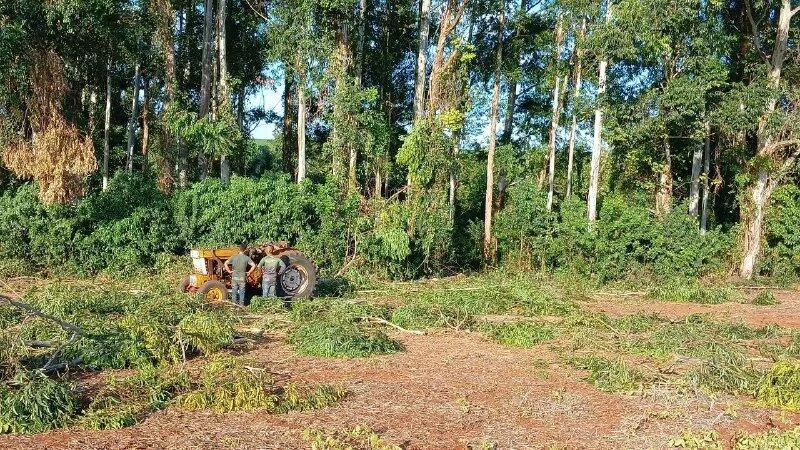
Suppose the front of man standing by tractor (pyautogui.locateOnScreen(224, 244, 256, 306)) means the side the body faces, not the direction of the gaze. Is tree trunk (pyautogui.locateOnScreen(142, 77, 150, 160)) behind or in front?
in front

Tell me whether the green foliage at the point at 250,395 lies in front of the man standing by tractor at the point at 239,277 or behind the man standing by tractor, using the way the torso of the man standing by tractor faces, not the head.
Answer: behind

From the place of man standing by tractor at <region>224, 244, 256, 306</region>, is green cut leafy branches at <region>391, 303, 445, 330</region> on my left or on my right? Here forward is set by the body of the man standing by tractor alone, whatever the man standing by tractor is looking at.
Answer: on my right

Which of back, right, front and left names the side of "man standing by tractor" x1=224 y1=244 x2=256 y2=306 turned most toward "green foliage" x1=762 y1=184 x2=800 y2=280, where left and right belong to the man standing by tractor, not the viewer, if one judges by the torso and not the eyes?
right

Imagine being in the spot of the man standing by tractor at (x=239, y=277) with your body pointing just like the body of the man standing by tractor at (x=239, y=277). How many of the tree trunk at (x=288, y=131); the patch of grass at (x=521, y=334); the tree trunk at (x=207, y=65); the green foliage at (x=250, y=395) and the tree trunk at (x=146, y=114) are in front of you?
3

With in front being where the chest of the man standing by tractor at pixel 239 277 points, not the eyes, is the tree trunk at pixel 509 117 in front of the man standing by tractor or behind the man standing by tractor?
in front

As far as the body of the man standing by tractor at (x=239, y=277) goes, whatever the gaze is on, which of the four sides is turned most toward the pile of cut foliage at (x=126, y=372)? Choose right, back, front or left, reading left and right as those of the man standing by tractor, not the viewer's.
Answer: back

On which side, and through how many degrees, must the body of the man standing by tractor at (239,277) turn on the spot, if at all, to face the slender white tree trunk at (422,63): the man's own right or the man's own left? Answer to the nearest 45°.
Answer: approximately 45° to the man's own right

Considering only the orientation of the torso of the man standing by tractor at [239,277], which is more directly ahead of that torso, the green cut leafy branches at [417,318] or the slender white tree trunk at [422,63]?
the slender white tree trunk

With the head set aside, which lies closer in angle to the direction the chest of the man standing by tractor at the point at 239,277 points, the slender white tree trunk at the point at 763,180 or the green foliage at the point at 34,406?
the slender white tree trunk

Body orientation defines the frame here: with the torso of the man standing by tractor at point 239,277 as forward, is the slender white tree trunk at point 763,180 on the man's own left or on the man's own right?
on the man's own right

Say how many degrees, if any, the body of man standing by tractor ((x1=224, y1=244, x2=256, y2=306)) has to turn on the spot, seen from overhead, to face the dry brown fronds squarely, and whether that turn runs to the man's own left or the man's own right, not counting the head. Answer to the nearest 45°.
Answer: approximately 45° to the man's own left

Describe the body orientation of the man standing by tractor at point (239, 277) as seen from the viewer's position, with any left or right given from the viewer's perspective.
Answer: facing away from the viewer

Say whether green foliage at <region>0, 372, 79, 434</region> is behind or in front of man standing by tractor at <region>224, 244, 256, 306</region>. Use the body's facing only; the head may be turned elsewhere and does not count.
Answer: behind

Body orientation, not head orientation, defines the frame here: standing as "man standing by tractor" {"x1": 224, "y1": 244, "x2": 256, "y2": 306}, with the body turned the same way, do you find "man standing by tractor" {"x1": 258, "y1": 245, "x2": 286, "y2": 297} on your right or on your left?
on your right

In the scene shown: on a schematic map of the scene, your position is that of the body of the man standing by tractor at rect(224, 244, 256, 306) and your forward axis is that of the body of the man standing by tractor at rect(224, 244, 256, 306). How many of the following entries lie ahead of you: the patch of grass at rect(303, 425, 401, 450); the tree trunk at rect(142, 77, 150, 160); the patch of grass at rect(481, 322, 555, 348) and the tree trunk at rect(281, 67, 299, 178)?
2

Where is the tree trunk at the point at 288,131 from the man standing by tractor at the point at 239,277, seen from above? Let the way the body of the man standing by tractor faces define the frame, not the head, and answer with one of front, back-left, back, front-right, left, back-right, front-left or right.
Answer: front

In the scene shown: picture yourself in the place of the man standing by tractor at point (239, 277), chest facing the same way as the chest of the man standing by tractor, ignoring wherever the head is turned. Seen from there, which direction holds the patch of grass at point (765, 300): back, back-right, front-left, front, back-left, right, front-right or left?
right

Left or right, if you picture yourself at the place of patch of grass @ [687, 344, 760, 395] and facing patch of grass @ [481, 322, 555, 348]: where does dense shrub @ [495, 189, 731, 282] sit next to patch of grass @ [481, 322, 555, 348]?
right
